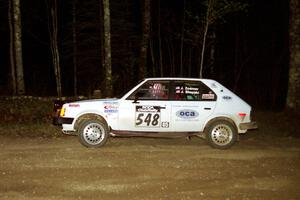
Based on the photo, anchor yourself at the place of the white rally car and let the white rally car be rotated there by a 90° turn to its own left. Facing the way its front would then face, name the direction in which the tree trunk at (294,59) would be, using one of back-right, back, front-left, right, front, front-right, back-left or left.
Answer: back-left

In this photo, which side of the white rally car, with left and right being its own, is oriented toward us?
left
